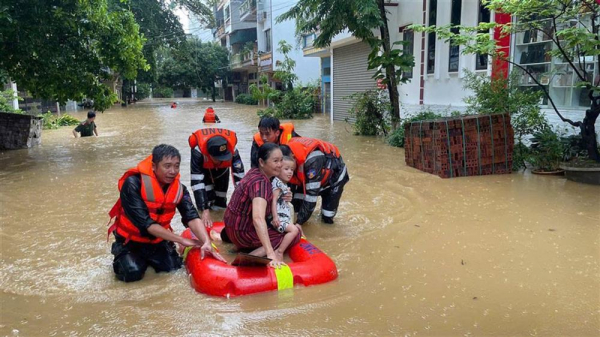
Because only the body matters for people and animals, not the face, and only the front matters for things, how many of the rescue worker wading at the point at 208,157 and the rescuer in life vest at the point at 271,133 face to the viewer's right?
0

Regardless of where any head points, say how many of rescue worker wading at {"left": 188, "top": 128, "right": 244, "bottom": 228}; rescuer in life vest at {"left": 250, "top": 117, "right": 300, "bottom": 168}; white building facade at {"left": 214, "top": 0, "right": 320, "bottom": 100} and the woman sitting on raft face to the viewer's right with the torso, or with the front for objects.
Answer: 1

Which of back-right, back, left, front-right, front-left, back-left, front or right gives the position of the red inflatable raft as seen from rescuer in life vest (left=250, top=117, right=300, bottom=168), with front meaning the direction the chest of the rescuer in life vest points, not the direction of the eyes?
front-left

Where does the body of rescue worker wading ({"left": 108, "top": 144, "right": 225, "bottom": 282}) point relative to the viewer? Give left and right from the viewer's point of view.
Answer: facing the viewer and to the right of the viewer

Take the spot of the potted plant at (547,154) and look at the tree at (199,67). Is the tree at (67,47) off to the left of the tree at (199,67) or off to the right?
left

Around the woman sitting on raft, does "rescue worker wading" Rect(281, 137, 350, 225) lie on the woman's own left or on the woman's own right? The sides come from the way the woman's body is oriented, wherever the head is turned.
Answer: on the woman's own left

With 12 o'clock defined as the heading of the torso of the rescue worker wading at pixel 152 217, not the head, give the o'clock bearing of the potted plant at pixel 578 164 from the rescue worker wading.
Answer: The potted plant is roughly at 10 o'clock from the rescue worker wading.

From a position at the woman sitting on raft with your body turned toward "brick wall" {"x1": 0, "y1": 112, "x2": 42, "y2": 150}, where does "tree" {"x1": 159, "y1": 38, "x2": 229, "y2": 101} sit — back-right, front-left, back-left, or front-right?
front-right

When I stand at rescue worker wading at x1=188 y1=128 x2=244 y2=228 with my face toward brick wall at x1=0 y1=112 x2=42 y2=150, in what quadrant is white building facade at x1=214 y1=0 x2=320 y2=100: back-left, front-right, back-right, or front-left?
front-right

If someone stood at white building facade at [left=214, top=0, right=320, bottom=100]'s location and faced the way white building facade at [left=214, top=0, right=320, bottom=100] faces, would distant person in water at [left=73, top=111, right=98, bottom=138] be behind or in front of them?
in front
